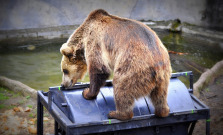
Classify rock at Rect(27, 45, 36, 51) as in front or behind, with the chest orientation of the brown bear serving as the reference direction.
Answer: in front

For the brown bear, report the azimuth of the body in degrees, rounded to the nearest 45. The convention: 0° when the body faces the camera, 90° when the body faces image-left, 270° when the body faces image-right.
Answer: approximately 135°

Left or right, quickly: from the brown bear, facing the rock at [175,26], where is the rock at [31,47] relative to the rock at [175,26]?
left

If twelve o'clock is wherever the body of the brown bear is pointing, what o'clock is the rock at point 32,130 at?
The rock is roughly at 12 o'clock from the brown bear.

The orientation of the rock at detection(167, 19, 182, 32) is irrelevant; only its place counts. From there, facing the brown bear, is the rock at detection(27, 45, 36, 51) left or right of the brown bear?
right

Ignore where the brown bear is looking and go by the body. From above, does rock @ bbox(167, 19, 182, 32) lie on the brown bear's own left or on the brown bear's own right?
on the brown bear's own right
